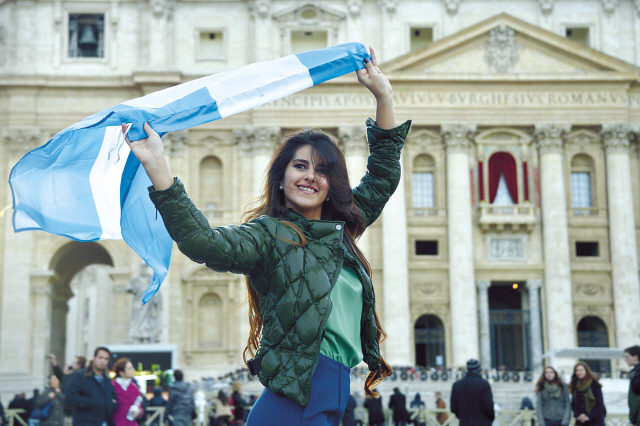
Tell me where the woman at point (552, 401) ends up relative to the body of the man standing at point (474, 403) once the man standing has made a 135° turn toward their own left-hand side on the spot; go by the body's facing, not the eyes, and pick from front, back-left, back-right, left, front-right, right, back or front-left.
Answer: back

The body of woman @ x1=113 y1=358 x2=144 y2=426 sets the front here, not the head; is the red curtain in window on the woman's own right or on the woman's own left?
on the woman's own left

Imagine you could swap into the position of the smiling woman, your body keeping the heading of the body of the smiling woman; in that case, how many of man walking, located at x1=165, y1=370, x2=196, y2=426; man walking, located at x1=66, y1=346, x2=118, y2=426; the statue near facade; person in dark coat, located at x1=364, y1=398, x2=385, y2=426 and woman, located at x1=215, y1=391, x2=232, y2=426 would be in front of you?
0

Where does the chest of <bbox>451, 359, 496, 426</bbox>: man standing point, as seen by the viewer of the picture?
away from the camera

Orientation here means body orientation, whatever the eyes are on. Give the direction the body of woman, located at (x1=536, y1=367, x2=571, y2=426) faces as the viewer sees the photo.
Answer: toward the camera

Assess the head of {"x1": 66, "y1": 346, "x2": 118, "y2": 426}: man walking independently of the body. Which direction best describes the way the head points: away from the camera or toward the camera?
toward the camera

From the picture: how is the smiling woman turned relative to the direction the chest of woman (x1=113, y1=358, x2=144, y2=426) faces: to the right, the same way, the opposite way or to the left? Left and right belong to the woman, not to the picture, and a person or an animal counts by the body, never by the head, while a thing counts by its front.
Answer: the same way

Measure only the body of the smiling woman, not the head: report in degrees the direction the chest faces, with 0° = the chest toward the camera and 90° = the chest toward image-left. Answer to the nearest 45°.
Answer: approximately 315°

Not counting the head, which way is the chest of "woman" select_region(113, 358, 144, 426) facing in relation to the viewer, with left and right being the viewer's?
facing the viewer and to the right of the viewer

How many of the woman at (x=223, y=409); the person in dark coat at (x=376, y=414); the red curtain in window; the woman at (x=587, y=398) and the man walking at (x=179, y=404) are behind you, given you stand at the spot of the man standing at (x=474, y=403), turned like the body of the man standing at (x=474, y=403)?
0

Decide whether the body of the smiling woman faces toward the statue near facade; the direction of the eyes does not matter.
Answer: no

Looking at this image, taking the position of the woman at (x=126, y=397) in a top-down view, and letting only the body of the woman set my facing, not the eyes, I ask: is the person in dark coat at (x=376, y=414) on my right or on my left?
on my left

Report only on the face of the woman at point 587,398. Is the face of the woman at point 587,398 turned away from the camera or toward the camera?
toward the camera

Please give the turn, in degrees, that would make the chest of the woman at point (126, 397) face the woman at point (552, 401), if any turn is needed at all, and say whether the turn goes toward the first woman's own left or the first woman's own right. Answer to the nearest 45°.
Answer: approximately 45° to the first woman's own left

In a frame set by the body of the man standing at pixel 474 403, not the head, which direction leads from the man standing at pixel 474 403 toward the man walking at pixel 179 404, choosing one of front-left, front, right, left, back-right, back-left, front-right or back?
front-left

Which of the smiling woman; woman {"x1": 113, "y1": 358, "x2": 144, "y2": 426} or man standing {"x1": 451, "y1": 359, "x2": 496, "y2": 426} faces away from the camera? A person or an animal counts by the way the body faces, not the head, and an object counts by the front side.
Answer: the man standing
